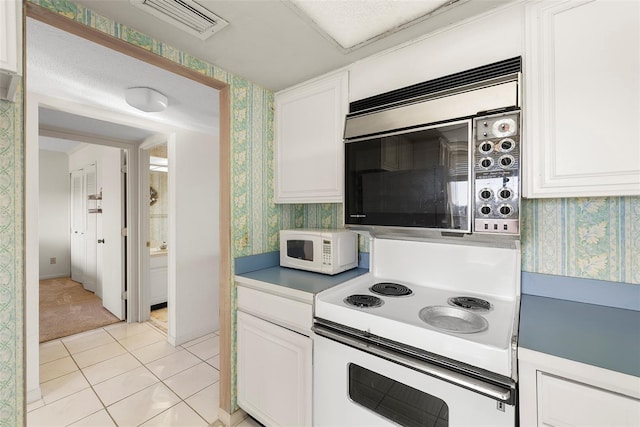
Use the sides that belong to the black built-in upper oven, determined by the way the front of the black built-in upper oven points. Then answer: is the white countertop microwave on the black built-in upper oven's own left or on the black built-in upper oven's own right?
on the black built-in upper oven's own right

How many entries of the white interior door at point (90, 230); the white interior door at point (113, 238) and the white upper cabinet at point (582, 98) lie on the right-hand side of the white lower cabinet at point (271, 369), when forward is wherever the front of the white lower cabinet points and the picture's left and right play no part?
2

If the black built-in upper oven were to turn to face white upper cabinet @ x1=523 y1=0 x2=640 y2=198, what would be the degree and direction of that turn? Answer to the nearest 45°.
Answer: approximately 135° to its left

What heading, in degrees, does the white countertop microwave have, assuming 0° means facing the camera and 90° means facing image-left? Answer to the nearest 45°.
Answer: approximately 45°

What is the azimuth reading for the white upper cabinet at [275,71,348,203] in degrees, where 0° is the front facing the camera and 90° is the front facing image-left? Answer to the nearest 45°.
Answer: approximately 45°

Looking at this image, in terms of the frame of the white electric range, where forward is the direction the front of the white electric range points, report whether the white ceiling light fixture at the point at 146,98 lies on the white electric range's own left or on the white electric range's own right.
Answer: on the white electric range's own right

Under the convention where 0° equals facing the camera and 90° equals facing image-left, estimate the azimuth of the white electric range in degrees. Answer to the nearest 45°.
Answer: approximately 45°
